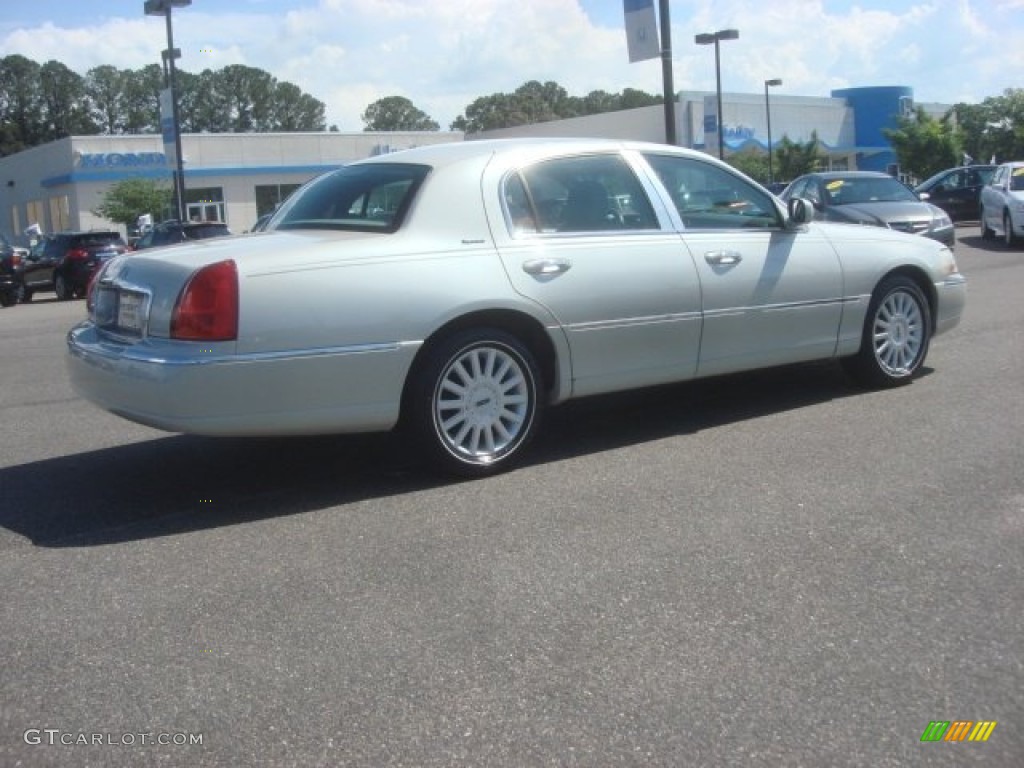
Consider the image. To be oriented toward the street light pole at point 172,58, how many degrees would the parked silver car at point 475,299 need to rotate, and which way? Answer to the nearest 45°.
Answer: approximately 45° to its left

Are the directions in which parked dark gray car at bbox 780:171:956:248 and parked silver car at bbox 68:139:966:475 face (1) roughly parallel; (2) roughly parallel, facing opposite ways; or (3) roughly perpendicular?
roughly perpendicular

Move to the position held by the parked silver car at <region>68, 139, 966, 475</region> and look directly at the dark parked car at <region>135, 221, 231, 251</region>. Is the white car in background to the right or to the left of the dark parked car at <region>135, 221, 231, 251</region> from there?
right

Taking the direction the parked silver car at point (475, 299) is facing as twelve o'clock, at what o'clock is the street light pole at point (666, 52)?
The street light pole is roughly at 11 o'clock from the parked silver car.

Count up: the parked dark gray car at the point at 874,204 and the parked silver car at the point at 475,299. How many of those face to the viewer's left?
0

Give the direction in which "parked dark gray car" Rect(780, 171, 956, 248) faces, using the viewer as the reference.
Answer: facing the viewer and to the right of the viewer

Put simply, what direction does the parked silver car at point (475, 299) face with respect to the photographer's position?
facing away from the viewer and to the right of the viewer

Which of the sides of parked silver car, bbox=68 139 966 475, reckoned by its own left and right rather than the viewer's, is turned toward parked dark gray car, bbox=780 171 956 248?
front
